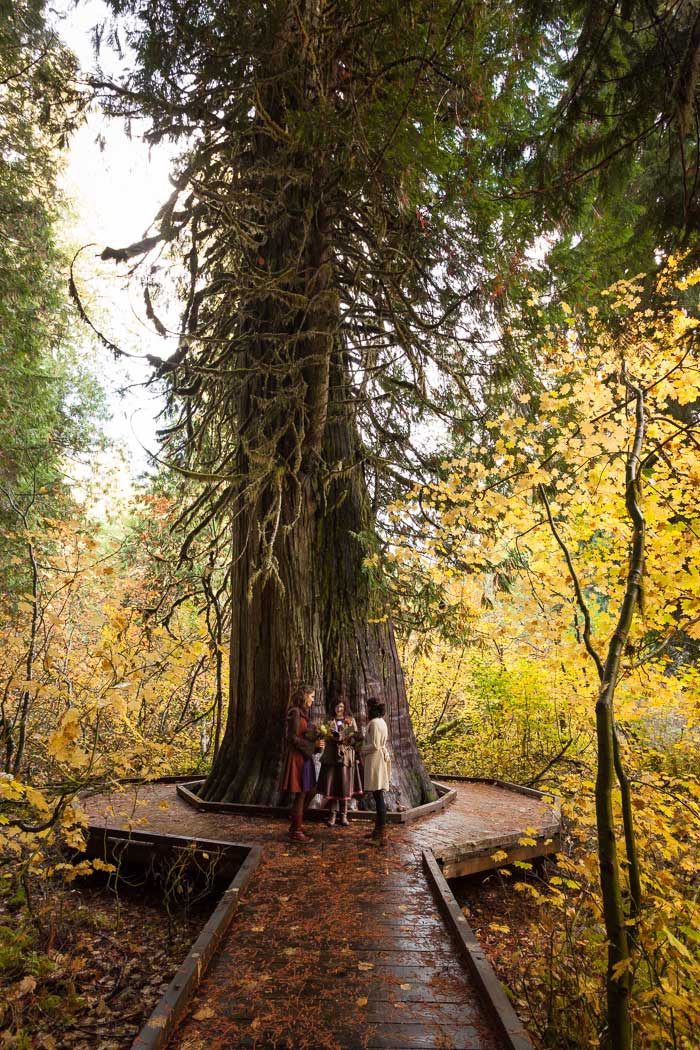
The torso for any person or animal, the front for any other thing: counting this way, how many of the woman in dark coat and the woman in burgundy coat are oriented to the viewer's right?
1

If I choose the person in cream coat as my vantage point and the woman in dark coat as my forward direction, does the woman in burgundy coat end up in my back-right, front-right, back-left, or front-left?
front-left

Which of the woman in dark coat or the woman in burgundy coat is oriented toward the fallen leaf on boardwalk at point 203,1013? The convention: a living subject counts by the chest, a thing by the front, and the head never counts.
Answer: the woman in dark coat

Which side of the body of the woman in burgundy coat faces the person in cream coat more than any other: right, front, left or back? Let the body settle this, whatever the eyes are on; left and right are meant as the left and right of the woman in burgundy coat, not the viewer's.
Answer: front

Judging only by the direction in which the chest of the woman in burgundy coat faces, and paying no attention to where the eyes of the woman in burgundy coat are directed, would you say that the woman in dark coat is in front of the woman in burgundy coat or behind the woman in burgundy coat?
in front

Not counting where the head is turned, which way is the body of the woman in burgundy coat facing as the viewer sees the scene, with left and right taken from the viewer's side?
facing to the right of the viewer

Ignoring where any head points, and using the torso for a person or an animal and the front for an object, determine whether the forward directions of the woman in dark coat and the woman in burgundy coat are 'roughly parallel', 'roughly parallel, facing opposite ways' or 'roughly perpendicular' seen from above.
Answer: roughly perpendicular

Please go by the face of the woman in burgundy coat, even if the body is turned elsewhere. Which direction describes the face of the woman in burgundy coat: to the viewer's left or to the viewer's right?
to the viewer's right

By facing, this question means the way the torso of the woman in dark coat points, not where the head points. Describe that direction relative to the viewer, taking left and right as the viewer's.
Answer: facing the viewer

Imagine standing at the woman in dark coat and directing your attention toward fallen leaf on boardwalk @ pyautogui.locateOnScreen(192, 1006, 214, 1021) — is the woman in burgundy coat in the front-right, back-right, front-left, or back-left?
front-right
